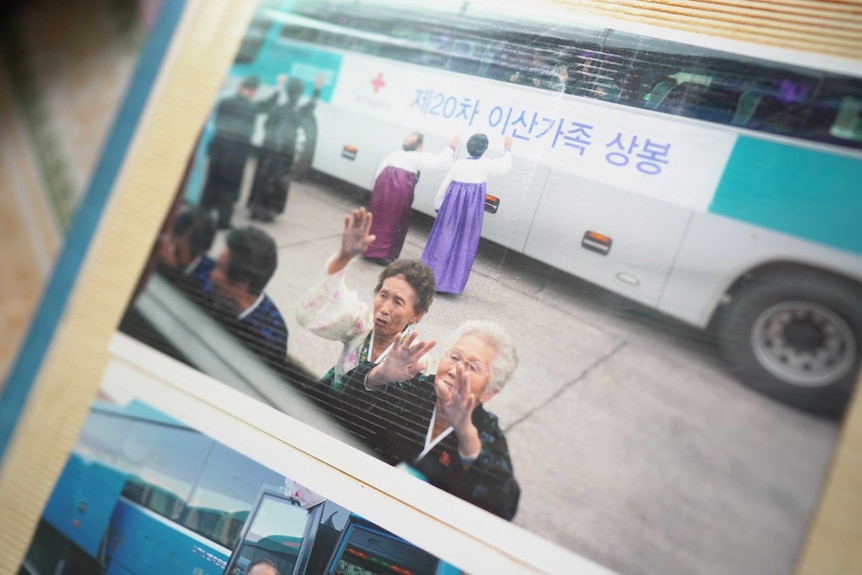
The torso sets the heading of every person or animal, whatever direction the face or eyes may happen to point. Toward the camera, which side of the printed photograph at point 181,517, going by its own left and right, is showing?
front
